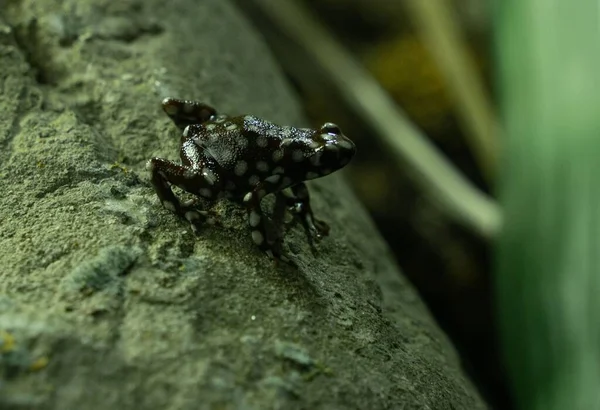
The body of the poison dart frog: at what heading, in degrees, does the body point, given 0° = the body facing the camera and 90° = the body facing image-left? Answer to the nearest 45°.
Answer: approximately 270°
